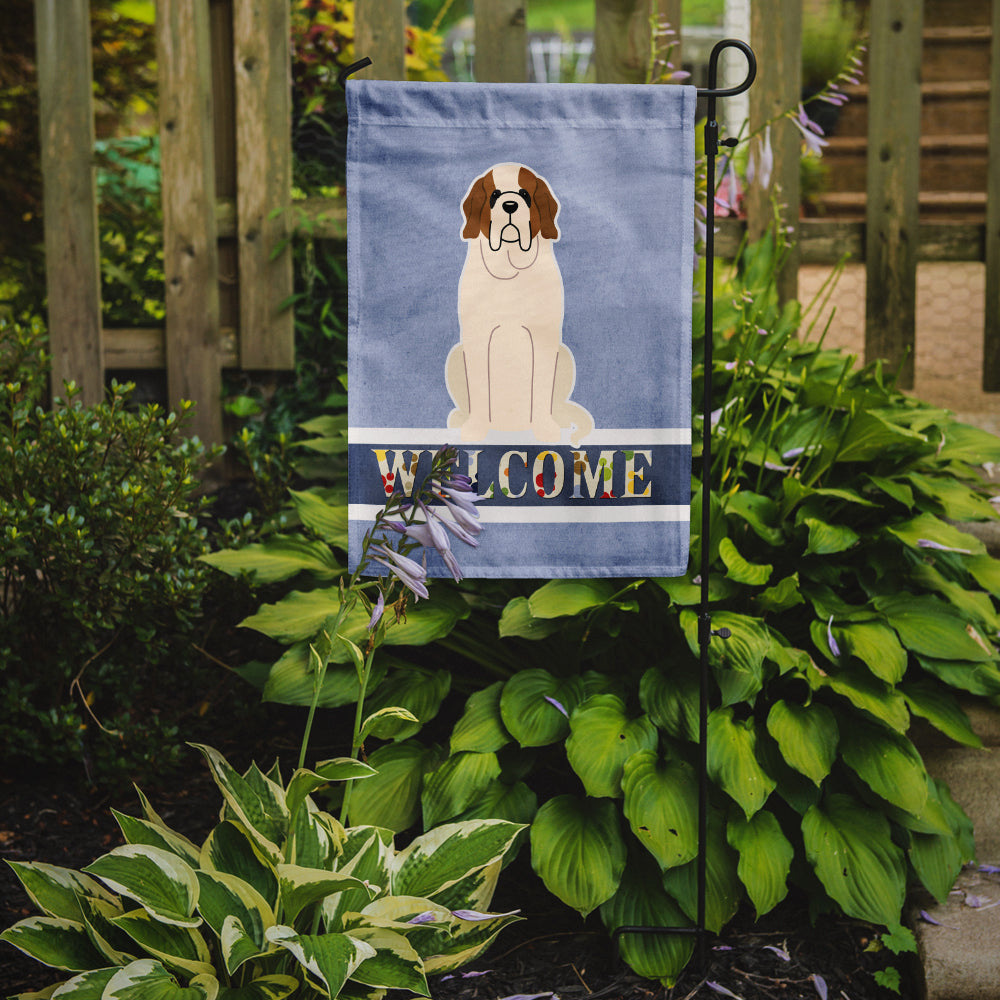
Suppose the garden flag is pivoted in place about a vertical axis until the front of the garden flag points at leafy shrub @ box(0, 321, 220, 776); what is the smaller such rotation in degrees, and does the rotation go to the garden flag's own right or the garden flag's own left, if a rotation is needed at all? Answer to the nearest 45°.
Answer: approximately 135° to the garden flag's own right

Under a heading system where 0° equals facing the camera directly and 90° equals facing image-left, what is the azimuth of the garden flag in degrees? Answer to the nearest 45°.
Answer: approximately 0°

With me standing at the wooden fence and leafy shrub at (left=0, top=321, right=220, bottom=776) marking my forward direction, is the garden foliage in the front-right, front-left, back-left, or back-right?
front-left

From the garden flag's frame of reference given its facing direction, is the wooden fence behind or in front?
behind
